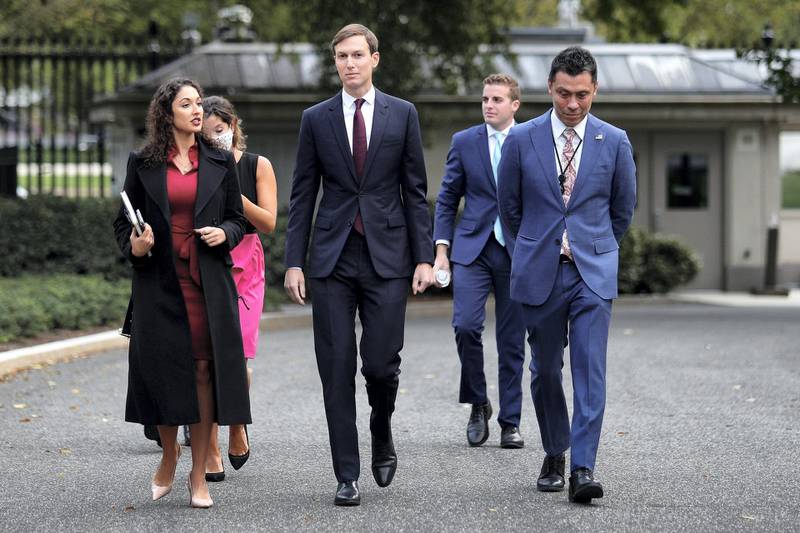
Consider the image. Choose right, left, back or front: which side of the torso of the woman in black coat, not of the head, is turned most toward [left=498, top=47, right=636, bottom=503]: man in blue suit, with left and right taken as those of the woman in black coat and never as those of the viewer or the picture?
left

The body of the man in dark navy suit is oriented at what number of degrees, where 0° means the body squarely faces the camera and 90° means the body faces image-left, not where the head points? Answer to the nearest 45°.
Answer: approximately 0°

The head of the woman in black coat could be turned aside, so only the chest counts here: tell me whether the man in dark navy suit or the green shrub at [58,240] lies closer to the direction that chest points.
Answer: the man in dark navy suit

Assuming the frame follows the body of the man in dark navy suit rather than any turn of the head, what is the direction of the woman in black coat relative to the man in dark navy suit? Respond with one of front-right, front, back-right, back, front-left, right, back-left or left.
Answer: right

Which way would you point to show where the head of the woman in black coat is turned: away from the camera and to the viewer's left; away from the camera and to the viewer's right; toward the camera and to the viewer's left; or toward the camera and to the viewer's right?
toward the camera and to the viewer's right

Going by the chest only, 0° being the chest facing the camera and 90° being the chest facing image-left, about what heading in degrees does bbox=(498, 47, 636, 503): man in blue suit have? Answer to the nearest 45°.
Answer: approximately 0°

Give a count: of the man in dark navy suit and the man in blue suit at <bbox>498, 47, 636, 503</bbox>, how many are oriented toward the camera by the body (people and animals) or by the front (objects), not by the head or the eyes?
2

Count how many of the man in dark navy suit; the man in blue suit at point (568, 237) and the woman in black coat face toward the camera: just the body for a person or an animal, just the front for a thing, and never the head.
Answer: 3

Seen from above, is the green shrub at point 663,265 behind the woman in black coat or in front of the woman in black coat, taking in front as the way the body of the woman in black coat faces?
behind
